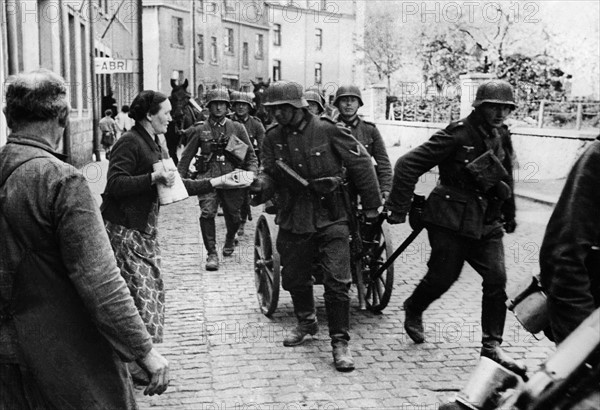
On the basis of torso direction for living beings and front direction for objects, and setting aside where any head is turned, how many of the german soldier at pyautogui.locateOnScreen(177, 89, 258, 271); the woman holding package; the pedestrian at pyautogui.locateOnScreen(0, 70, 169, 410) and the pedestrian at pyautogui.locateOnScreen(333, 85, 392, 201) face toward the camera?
2

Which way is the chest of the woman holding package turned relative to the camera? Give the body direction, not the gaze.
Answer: to the viewer's right

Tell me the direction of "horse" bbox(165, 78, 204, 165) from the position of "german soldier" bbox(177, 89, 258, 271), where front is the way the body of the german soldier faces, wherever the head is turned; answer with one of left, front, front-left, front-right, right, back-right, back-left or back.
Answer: back

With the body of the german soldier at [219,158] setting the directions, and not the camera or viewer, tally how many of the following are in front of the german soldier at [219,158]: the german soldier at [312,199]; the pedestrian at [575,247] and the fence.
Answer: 2

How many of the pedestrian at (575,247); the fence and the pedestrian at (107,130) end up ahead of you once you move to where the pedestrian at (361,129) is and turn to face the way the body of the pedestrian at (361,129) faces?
1

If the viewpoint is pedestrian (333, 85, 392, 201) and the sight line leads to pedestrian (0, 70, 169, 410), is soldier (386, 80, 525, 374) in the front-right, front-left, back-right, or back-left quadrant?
front-left

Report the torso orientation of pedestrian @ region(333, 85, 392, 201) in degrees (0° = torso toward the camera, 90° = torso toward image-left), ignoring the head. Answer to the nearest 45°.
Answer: approximately 0°

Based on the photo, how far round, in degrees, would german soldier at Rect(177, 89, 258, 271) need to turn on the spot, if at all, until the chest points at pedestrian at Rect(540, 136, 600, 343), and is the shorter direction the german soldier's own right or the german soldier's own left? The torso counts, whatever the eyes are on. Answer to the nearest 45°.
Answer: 0° — they already face them

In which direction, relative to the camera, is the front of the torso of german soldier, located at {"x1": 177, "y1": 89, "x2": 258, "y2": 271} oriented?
toward the camera

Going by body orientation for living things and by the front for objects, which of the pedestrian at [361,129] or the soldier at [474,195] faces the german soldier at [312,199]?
the pedestrian

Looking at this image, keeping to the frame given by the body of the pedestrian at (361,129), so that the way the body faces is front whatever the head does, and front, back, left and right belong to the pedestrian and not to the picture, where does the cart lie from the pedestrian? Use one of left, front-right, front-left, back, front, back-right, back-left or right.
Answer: front

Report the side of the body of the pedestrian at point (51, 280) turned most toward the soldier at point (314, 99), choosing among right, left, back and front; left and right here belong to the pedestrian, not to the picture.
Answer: front

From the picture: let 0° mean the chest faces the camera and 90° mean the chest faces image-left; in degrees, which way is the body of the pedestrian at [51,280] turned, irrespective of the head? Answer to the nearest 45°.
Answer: approximately 225°

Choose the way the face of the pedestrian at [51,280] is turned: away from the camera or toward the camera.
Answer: away from the camera

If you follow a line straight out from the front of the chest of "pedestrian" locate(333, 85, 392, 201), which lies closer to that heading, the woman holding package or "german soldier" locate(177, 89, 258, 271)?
the woman holding package

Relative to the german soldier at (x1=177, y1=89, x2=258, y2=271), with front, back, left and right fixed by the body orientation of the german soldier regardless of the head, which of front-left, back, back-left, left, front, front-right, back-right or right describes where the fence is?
back-left

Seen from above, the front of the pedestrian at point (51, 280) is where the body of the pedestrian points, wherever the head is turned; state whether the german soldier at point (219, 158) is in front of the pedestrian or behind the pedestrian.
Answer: in front

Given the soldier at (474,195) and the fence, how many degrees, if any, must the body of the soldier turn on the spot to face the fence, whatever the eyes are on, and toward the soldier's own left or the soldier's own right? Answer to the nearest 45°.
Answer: approximately 135° to the soldier's own left

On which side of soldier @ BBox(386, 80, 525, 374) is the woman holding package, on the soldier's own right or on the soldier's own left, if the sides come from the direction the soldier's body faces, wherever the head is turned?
on the soldier's own right

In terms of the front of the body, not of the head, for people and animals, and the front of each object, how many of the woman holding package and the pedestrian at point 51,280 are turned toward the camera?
0
